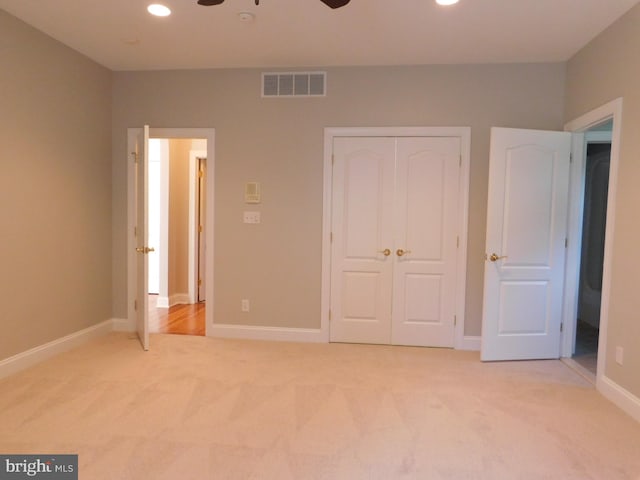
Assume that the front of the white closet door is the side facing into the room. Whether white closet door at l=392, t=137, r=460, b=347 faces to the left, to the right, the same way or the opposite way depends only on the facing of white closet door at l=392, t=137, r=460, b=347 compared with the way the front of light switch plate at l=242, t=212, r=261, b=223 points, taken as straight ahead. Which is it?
the same way

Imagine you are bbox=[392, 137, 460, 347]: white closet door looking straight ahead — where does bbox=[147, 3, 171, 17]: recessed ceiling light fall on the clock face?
The recessed ceiling light is roughly at 2 o'clock from the white closet door.

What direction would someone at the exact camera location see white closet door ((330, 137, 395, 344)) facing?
facing the viewer

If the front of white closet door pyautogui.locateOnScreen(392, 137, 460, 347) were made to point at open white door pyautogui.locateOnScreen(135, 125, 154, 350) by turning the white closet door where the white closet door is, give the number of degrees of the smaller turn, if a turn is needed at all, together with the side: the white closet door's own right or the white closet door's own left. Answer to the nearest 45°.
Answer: approximately 90° to the white closet door's own right

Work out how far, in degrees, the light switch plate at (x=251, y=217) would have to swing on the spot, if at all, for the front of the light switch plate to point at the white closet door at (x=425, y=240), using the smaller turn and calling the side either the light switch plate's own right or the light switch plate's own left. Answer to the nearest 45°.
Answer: approximately 90° to the light switch plate's own left

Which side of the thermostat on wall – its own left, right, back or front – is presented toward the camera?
front

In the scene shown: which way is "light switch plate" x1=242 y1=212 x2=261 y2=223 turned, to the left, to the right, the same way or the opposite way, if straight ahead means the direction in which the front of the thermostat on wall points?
the same way

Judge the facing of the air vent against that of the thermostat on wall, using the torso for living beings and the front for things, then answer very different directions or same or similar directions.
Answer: same or similar directions

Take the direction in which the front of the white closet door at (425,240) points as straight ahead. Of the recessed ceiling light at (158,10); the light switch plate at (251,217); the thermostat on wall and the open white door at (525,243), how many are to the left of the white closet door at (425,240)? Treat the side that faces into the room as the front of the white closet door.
1

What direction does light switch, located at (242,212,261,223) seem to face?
toward the camera

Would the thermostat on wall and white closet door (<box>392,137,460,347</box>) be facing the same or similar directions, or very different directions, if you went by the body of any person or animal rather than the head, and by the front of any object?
same or similar directions
